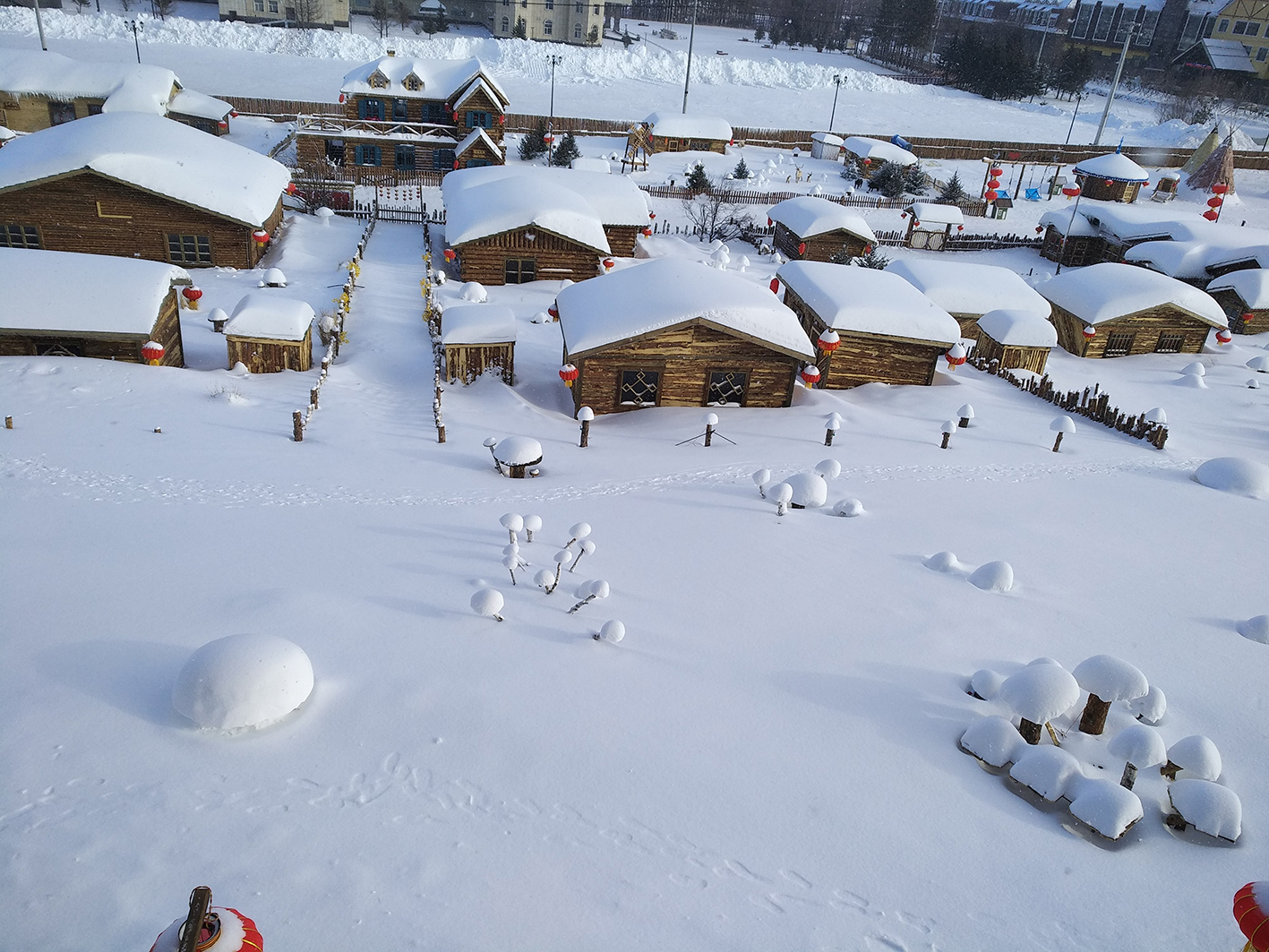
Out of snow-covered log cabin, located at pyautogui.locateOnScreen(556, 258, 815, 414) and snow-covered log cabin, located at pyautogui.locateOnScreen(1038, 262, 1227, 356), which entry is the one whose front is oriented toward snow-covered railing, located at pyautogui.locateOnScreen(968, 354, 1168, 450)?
snow-covered log cabin, located at pyautogui.locateOnScreen(1038, 262, 1227, 356)

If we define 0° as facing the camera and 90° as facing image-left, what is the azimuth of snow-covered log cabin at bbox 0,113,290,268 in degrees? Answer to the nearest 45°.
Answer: approximately 0°

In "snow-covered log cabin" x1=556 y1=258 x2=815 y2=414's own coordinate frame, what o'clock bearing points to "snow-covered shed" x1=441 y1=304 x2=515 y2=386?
The snow-covered shed is roughly at 3 o'clock from the snow-covered log cabin.

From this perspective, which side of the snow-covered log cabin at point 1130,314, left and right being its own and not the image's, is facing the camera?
front

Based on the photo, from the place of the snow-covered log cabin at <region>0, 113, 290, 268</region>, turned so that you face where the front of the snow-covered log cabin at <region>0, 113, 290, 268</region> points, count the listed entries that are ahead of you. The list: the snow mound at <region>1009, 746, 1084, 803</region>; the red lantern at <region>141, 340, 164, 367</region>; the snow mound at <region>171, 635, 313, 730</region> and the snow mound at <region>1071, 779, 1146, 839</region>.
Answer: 4

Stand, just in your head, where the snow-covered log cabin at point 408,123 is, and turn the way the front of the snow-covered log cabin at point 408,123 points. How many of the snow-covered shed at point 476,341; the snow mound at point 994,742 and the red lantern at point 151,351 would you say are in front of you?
3

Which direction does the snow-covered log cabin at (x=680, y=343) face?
toward the camera

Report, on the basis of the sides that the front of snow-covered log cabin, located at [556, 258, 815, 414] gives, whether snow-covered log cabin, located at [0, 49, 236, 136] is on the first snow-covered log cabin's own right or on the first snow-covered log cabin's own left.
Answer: on the first snow-covered log cabin's own right

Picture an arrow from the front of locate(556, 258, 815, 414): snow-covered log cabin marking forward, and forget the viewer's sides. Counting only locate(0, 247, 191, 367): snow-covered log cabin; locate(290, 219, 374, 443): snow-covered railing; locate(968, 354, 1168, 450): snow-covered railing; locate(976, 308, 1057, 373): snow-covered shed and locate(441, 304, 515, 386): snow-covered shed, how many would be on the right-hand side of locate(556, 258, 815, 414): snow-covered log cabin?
3

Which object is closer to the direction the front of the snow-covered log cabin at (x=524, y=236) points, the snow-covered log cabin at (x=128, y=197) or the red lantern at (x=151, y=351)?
the red lantern

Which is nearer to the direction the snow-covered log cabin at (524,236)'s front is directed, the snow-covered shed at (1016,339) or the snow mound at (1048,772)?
the snow mound

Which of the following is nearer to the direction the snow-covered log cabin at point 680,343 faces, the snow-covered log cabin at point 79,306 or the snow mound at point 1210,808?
the snow mound
